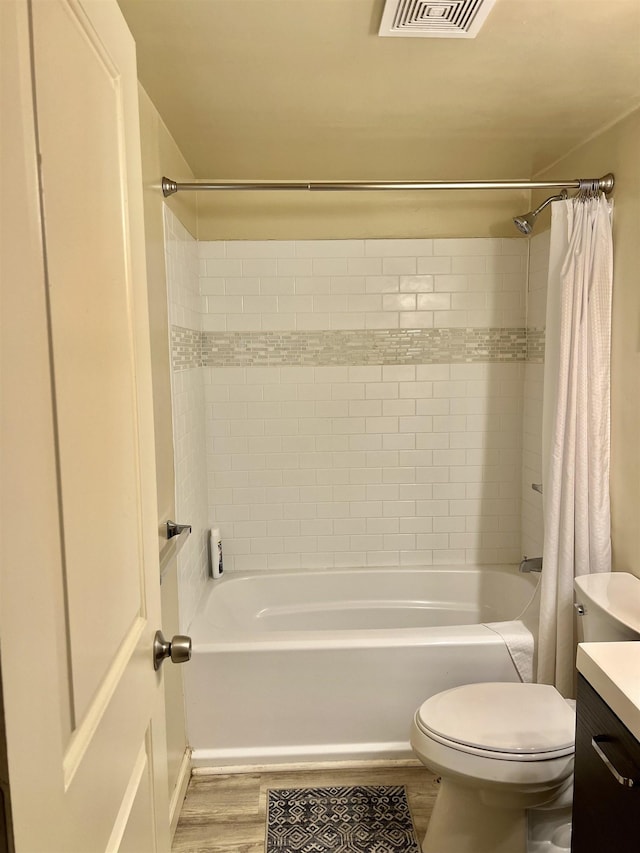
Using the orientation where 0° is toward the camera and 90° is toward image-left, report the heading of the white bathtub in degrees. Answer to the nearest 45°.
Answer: approximately 0°

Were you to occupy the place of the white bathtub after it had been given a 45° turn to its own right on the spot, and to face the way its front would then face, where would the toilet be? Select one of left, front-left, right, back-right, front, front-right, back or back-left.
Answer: left

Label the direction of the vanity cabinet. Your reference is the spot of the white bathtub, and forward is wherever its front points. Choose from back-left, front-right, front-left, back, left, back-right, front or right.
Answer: front-left

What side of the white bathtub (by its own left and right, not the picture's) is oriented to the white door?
front

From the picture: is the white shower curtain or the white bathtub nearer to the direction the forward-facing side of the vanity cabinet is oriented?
the white bathtub

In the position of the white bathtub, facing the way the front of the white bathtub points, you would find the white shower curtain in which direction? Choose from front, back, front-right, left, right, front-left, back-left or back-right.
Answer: left

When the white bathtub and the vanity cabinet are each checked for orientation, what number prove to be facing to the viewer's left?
1

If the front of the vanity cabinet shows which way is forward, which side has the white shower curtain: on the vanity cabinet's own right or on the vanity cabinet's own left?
on the vanity cabinet's own right

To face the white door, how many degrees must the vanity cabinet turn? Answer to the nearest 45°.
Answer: approximately 45° to its left
